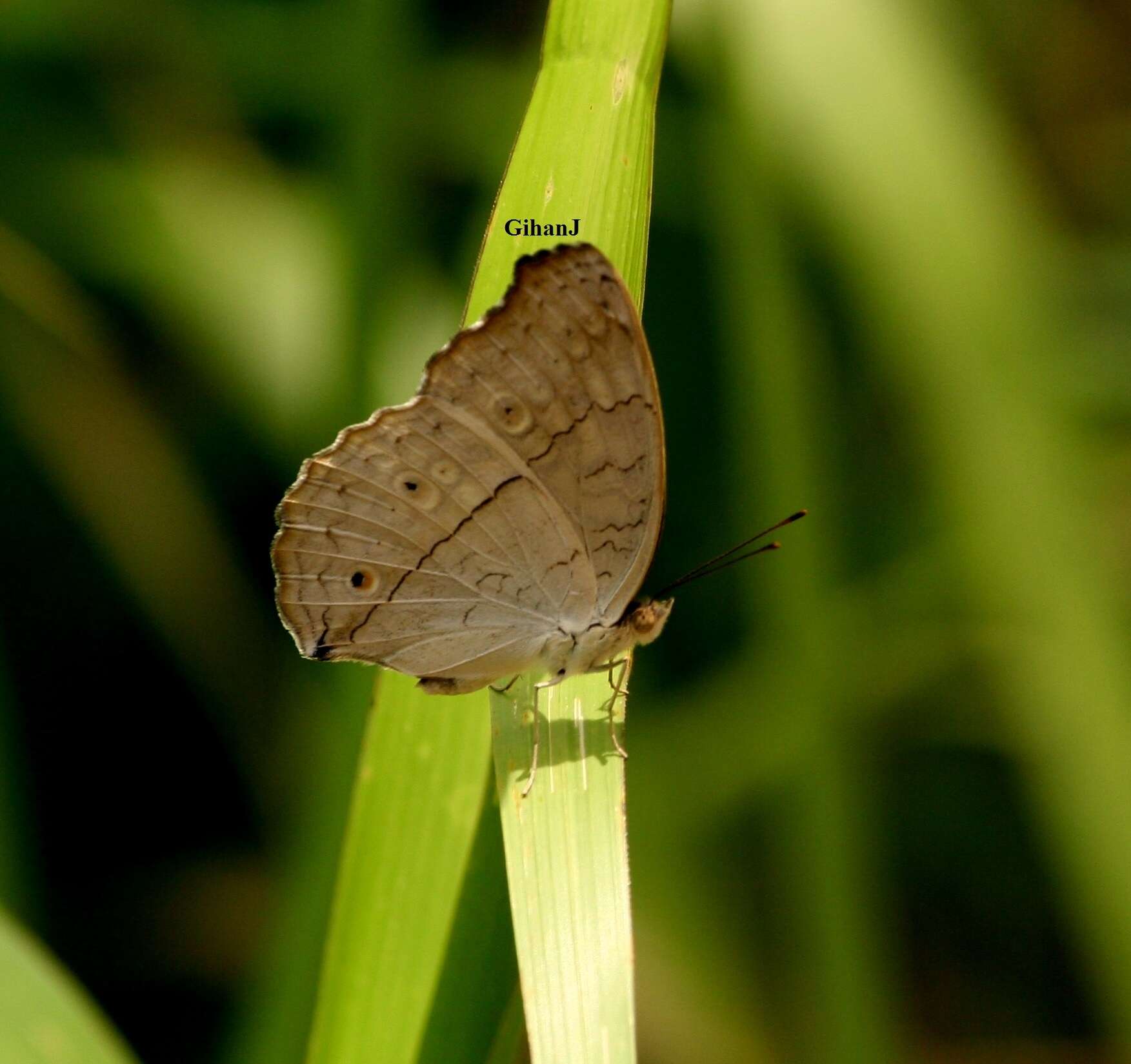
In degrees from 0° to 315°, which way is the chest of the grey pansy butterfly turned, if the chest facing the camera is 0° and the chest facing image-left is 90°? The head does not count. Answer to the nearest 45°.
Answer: approximately 270°
